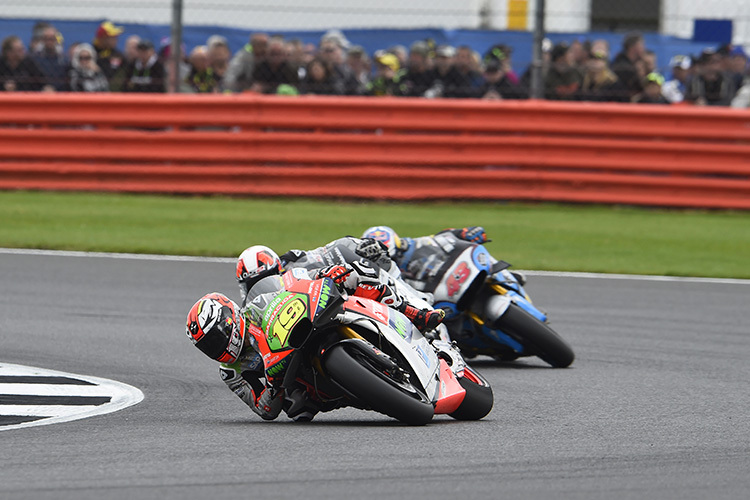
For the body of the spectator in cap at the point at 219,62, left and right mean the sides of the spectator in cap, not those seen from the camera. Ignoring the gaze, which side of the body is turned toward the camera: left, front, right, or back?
front

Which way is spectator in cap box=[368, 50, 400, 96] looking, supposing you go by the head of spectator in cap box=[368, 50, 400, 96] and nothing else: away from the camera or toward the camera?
toward the camera

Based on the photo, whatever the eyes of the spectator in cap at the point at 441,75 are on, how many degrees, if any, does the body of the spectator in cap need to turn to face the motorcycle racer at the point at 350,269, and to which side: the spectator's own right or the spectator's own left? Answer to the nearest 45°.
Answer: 0° — they already face them

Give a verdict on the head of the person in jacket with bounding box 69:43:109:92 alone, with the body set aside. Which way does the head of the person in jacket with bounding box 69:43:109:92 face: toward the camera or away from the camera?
toward the camera

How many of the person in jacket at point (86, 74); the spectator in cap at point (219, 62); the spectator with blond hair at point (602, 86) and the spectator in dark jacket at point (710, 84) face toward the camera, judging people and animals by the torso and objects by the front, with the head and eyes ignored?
4

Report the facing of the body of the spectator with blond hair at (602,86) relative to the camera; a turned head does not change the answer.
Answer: toward the camera

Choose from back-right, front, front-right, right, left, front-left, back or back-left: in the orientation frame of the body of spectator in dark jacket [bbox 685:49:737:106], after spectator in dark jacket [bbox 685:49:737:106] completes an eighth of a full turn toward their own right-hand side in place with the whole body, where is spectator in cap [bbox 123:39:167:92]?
front-right

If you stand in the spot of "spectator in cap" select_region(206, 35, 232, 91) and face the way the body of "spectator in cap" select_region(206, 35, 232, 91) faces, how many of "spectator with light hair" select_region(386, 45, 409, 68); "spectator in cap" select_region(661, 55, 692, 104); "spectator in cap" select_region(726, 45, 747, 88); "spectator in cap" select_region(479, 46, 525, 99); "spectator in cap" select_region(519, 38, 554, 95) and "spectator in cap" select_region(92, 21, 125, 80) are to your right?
1

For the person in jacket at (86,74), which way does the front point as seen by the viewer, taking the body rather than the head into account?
toward the camera

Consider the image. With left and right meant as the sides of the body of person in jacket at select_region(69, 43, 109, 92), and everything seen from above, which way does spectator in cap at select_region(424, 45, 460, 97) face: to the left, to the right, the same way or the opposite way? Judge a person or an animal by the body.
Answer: the same way

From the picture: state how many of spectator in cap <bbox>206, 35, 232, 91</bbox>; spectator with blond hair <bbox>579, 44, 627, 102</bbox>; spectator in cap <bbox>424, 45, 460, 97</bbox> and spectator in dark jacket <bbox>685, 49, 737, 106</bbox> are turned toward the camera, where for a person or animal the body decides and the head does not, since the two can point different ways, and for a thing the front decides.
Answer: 4

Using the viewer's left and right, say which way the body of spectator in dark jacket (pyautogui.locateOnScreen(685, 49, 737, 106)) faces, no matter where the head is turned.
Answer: facing the viewer

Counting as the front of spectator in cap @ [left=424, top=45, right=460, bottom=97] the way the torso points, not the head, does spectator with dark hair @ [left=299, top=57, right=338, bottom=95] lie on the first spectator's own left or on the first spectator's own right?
on the first spectator's own right

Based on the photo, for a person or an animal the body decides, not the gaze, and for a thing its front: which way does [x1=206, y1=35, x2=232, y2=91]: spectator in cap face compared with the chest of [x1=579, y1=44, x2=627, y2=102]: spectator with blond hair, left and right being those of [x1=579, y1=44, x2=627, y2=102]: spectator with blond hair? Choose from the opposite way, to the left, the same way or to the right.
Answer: the same way

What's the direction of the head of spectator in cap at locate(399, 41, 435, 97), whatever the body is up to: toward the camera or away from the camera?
toward the camera

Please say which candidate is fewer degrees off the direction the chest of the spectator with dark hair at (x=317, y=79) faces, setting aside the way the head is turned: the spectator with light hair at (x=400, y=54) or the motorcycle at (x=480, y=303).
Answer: the motorcycle

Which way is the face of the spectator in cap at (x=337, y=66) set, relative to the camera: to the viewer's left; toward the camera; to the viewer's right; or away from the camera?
toward the camera

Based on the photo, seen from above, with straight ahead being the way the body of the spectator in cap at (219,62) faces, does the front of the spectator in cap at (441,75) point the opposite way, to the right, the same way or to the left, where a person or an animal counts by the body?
the same way
